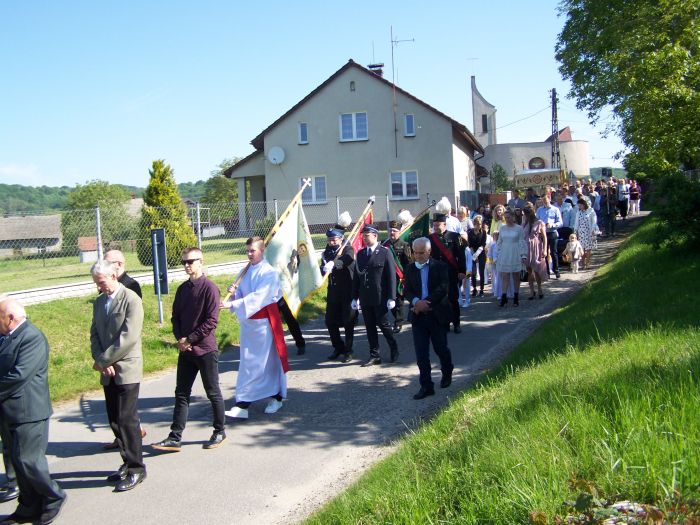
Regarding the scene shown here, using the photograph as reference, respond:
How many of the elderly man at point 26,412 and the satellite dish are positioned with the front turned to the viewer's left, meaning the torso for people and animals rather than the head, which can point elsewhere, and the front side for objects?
1

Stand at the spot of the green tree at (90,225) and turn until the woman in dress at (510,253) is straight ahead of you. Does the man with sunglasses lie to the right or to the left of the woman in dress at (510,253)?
right

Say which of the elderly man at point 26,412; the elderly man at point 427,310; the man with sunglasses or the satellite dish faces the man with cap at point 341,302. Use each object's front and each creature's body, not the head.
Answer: the satellite dish

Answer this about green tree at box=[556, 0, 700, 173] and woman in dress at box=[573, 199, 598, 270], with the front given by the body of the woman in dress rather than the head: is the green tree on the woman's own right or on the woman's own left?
on the woman's own left

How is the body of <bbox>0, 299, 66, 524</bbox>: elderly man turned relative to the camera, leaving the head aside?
to the viewer's left

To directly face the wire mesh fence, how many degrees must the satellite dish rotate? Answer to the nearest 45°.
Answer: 0° — it already faces it

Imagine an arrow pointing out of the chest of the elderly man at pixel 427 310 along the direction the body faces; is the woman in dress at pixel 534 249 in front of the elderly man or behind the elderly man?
behind

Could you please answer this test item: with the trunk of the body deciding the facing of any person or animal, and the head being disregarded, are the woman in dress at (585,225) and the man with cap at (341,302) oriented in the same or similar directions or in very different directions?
same or similar directions

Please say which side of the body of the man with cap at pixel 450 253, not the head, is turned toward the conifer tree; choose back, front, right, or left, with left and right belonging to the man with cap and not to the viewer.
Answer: right

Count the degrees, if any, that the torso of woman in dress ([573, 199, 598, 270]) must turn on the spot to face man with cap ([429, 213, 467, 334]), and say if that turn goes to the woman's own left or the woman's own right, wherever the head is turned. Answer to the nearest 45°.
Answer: approximately 45° to the woman's own left

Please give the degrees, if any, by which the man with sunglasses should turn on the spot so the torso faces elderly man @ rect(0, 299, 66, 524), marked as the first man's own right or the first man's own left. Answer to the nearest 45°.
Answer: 0° — they already face them

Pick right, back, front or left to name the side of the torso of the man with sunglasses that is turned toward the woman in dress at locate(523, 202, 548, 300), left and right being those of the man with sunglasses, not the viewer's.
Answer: back

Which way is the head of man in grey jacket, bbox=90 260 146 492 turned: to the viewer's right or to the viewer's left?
to the viewer's left

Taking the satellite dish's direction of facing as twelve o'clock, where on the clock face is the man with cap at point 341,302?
The man with cap is roughly at 12 o'clock from the satellite dish.

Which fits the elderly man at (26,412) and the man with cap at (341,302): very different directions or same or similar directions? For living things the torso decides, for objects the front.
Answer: same or similar directions

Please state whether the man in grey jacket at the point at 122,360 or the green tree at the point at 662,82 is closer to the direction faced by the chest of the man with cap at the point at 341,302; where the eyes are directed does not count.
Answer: the man in grey jacket

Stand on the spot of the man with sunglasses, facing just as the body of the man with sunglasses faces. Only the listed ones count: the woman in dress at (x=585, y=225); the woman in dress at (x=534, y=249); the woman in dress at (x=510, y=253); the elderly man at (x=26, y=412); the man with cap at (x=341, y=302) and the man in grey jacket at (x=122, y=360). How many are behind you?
4
